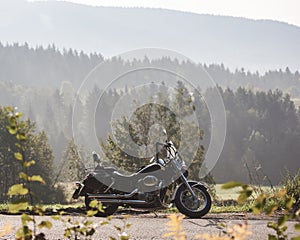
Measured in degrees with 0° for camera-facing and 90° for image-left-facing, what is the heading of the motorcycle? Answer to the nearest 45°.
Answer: approximately 270°
